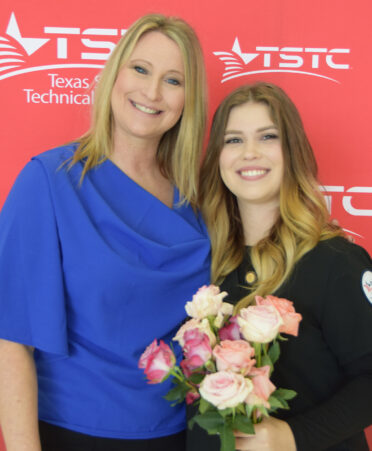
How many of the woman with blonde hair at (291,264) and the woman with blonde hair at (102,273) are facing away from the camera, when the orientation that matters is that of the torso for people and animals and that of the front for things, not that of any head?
0

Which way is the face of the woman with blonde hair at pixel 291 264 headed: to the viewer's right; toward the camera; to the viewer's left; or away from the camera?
toward the camera

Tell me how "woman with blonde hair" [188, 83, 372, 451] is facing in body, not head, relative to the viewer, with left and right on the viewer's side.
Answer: facing the viewer and to the left of the viewer

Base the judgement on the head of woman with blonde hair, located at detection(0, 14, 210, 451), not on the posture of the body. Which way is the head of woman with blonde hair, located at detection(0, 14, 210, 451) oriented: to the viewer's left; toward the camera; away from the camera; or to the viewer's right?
toward the camera

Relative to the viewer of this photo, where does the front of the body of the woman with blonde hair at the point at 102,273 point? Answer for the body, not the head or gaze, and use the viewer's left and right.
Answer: facing the viewer and to the right of the viewer
